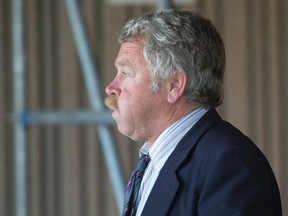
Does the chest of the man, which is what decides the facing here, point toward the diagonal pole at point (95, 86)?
no

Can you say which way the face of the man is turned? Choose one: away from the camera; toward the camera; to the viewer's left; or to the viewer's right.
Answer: to the viewer's left

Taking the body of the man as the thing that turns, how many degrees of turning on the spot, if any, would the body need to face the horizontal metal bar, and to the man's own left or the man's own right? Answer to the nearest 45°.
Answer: approximately 45° to the man's own right

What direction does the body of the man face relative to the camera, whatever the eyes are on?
to the viewer's left
